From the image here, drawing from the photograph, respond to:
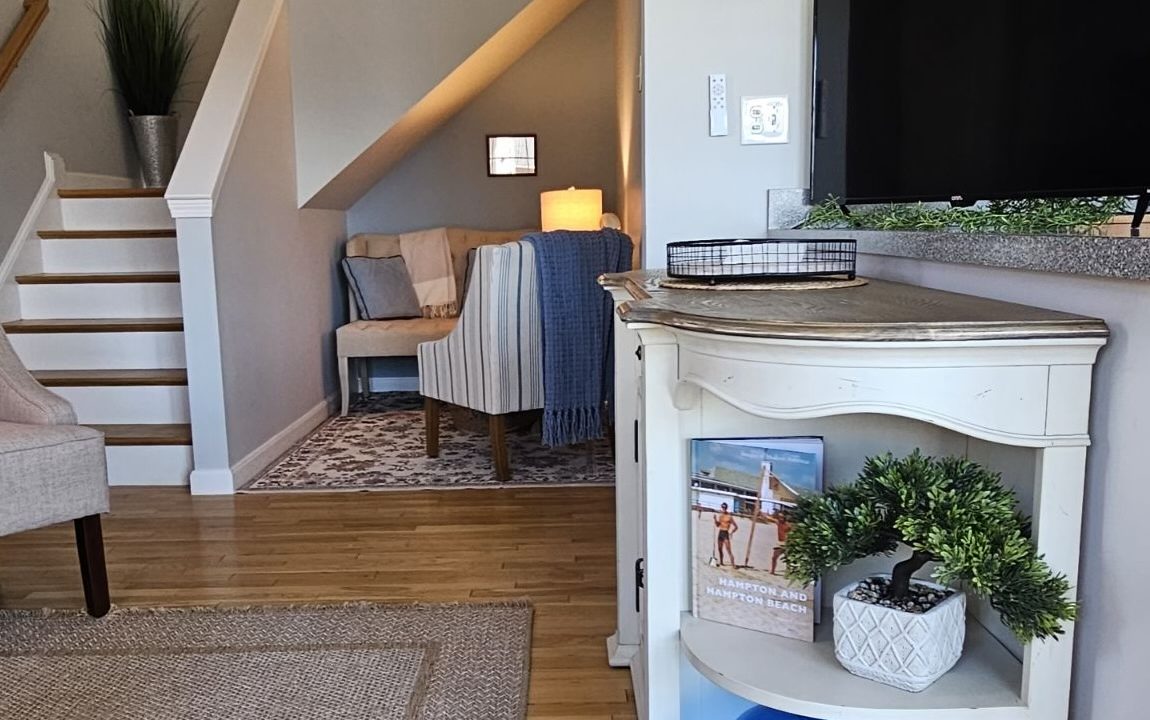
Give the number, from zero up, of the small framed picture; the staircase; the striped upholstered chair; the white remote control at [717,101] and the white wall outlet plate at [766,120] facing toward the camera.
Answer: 4

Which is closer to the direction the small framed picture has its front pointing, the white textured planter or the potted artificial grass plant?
the white textured planter

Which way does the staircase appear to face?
toward the camera

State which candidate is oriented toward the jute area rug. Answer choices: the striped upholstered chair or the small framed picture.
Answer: the small framed picture

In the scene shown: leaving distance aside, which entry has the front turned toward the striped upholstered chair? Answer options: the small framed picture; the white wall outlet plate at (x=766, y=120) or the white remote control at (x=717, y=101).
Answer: the small framed picture

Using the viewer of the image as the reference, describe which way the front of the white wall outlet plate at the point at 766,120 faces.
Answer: facing the viewer

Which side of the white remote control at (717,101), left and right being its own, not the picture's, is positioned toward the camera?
front

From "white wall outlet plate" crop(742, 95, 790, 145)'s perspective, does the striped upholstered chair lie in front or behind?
behind

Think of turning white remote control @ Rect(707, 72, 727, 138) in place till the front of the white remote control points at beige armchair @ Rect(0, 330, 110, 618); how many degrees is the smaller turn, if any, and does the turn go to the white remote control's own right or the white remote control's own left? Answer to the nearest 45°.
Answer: approximately 90° to the white remote control's own right

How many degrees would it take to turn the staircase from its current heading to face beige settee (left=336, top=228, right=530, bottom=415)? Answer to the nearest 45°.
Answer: approximately 135° to its left

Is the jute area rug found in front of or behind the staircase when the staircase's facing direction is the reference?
in front

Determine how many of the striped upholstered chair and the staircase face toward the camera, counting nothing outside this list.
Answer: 1

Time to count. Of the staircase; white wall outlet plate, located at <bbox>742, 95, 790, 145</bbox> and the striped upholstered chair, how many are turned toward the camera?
2
